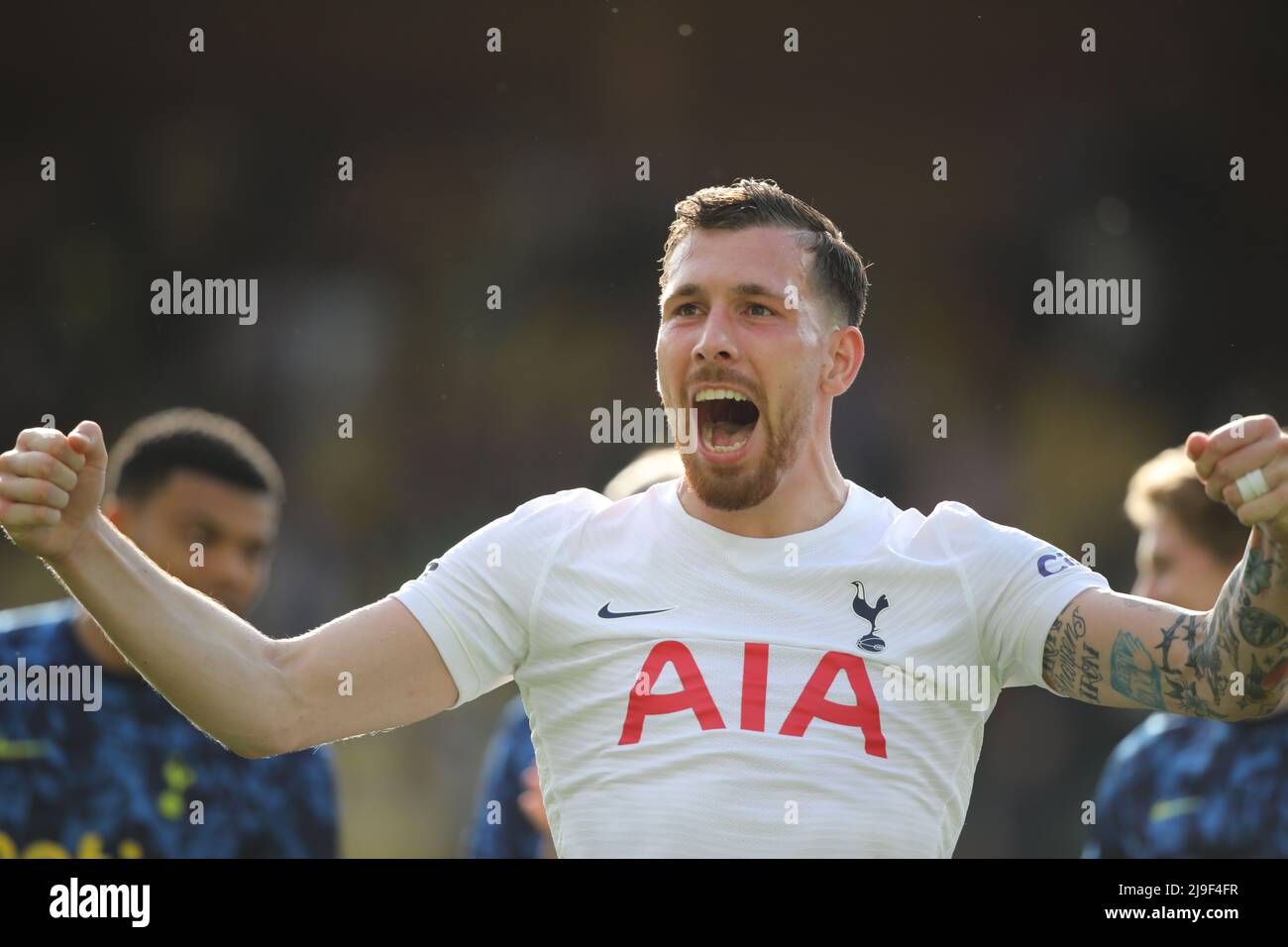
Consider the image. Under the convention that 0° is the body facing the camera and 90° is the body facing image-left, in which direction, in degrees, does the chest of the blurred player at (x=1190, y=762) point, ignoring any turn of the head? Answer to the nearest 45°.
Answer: approximately 45°

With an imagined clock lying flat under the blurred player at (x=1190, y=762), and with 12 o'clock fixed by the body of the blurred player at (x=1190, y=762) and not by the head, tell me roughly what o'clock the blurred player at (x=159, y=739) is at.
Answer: the blurred player at (x=159, y=739) is roughly at 1 o'clock from the blurred player at (x=1190, y=762).

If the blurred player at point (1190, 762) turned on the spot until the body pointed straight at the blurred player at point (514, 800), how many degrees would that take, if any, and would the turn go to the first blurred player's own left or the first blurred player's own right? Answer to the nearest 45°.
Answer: approximately 45° to the first blurred player's own right
